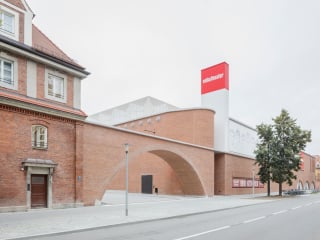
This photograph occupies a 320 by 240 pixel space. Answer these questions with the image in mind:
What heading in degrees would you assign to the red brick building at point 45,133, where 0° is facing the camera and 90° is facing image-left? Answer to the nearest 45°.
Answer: approximately 315°

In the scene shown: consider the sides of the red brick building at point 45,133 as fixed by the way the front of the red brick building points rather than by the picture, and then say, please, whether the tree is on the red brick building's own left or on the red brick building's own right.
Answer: on the red brick building's own left
